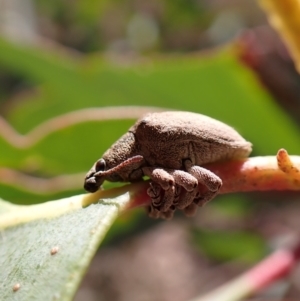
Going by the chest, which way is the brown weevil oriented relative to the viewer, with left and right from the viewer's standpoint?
facing to the left of the viewer
